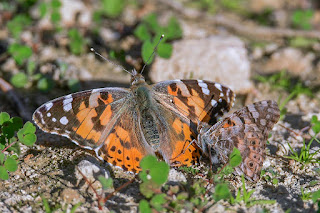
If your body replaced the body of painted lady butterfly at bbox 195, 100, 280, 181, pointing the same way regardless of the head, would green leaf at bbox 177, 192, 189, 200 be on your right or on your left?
on your left

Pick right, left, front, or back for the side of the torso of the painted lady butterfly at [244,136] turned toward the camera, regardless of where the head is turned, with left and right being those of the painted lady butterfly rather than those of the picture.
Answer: left

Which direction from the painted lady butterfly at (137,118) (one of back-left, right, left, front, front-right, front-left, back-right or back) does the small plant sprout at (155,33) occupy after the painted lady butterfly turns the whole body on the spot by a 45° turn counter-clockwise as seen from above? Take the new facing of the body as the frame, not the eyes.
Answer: front-right

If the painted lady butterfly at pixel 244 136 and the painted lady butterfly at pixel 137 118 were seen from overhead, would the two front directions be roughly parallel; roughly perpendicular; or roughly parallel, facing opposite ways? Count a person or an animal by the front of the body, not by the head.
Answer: roughly perpendicular

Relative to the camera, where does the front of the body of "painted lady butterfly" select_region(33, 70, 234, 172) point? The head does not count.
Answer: away from the camera

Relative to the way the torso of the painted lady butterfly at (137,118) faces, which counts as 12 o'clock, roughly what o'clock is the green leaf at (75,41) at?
The green leaf is roughly at 11 o'clock from the painted lady butterfly.

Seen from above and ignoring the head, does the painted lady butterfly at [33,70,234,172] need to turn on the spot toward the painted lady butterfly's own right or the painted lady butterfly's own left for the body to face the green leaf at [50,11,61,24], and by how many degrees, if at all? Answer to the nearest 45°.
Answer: approximately 45° to the painted lady butterfly's own left

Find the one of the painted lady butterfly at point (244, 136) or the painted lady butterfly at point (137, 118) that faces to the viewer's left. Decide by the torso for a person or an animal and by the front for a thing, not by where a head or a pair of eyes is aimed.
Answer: the painted lady butterfly at point (244, 136)

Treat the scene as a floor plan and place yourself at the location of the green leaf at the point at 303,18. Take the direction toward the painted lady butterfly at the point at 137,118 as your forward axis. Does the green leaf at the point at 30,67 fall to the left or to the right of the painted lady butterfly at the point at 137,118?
right

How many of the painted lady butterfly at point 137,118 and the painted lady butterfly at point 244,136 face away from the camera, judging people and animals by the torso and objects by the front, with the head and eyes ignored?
1

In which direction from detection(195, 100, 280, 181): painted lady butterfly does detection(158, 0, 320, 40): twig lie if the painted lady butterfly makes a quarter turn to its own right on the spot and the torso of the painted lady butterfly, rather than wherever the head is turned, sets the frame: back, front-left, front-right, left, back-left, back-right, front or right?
front
